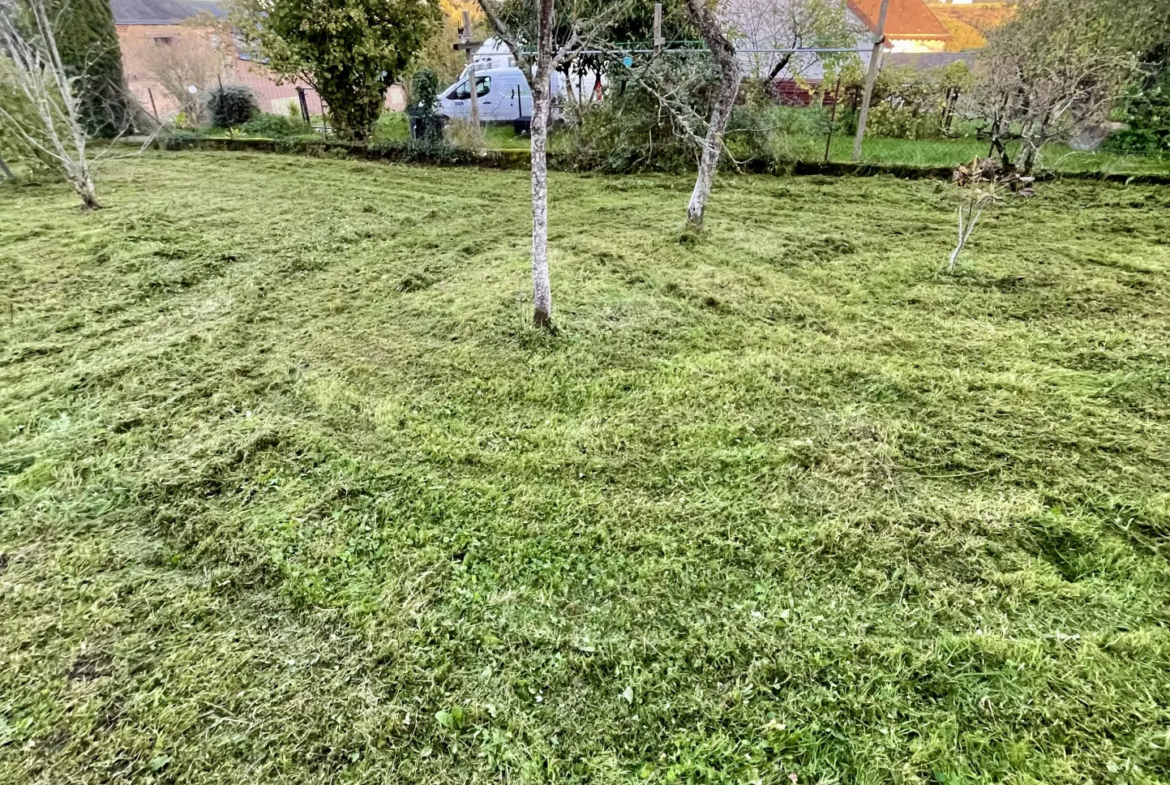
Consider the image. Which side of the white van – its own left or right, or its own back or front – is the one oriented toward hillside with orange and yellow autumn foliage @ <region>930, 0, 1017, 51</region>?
back

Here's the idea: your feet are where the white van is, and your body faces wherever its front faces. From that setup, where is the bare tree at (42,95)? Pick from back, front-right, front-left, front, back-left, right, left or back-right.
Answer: front-left

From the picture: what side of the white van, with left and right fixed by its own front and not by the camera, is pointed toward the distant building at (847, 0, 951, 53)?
back

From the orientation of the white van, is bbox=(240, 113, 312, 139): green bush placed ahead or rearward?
ahead

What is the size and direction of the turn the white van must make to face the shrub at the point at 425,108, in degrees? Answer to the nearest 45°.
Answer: approximately 45° to its left

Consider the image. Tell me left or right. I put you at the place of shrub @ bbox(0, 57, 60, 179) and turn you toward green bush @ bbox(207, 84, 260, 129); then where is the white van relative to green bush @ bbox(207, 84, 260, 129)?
right

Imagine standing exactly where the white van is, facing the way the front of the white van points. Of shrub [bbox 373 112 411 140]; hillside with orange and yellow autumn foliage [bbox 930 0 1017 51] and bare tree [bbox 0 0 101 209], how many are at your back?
1

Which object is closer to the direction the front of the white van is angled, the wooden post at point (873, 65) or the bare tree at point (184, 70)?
the bare tree

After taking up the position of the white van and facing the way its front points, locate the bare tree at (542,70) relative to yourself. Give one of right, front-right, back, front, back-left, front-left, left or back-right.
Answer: left

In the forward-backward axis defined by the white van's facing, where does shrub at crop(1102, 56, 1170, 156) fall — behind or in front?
behind

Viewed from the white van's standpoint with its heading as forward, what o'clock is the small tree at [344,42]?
The small tree is roughly at 11 o'clock from the white van.

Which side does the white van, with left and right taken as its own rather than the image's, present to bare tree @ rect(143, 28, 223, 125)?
front

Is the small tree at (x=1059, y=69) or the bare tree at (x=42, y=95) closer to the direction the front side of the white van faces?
the bare tree

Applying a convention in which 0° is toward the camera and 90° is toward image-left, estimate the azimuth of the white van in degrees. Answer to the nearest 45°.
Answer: approximately 90°

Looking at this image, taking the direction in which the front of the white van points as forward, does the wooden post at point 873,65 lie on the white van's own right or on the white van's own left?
on the white van's own left
